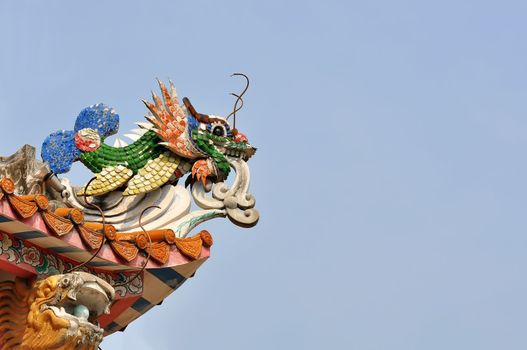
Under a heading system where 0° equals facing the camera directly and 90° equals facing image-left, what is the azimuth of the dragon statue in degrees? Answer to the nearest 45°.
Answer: approximately 270°
